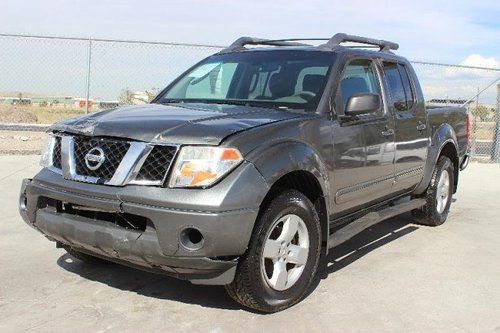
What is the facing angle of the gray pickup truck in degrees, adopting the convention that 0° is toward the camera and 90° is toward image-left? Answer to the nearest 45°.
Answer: approximately 45°
